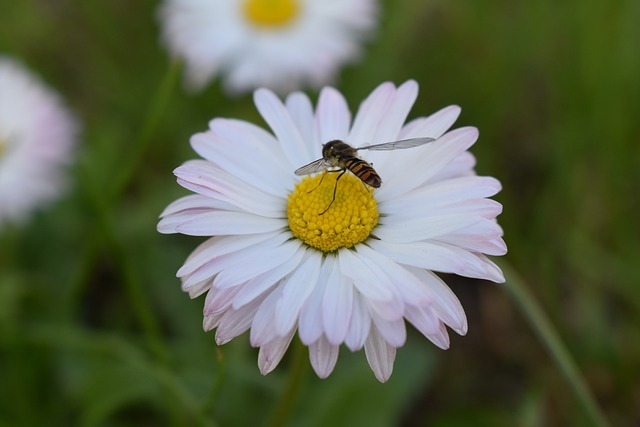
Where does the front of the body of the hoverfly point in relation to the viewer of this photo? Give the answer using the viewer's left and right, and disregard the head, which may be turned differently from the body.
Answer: facing away from the viewer and to the left of the viewer

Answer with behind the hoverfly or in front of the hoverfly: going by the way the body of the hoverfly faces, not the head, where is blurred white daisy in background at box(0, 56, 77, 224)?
in front

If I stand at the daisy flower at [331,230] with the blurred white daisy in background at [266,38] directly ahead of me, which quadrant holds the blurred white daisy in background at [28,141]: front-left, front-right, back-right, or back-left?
front-left

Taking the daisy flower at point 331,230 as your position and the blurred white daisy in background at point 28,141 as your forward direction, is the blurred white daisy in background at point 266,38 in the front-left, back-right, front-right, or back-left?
front-right
